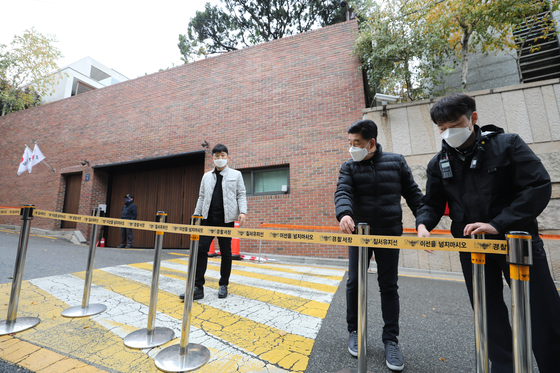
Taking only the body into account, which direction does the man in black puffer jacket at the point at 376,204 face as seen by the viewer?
toward the camera

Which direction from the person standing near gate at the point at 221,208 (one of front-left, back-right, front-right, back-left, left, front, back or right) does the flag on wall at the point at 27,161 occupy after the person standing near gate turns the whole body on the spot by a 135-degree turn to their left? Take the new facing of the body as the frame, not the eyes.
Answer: left

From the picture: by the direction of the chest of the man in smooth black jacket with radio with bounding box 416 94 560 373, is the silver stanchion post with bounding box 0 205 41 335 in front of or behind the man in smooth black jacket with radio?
in front

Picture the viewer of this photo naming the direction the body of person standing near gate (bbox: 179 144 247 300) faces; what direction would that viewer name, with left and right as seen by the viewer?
facing the viewer

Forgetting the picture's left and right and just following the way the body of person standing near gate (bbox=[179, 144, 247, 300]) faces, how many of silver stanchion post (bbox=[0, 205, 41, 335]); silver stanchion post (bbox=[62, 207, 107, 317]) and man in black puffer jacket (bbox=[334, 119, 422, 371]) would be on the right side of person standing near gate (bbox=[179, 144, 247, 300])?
2

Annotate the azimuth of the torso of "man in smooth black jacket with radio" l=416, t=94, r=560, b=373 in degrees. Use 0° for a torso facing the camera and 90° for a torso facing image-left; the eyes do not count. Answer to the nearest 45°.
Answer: approximately 45°

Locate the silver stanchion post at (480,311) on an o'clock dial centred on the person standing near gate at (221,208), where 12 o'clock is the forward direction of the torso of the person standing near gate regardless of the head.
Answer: The silver stanchion post is roughly at 11 o'clock from the person standing near gate.

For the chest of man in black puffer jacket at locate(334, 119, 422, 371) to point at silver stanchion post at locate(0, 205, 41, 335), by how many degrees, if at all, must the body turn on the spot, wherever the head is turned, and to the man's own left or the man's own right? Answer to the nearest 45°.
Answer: approximately 90° to the man's own right

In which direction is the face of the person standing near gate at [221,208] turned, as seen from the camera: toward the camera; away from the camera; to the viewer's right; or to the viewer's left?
toward the camera

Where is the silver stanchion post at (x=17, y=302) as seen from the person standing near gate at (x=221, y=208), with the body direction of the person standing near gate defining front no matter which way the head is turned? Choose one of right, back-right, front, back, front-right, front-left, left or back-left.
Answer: right

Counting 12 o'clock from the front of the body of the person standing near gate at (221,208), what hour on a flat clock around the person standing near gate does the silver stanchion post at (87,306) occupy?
The silver stanchion post is roughly at 3 o'clock from the person standing near gate.

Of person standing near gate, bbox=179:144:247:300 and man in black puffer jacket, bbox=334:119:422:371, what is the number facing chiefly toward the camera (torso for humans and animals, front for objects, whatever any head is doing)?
2

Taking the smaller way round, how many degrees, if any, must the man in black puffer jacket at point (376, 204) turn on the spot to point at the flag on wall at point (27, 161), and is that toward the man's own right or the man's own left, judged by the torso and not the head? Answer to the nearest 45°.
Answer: approximately 90° to the man's own right
